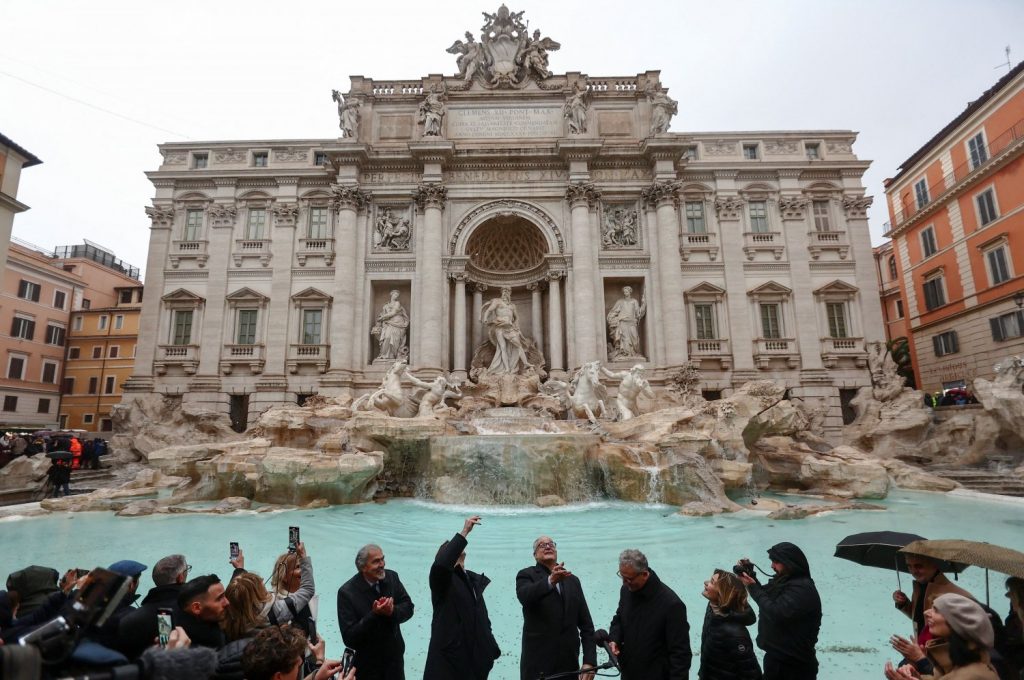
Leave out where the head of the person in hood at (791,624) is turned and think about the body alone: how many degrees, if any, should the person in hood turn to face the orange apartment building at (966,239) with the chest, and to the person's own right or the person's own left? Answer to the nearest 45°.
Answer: approximately 90° to the person's own right

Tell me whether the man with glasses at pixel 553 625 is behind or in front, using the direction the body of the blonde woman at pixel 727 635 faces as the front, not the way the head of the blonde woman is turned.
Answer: in front

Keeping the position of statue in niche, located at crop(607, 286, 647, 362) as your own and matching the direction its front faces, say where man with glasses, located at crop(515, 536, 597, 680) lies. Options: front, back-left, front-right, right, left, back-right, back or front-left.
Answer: front

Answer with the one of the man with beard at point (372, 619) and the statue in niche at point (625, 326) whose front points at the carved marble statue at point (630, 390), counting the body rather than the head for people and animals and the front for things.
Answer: the statue in niche

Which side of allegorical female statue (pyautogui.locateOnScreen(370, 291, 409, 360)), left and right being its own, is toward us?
front

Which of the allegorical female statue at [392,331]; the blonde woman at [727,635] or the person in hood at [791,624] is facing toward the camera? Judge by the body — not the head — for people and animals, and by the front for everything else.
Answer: the allegorical female statue

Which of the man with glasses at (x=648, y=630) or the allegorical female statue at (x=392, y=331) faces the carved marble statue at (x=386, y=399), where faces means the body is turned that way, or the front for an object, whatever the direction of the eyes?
the allegorical female statue

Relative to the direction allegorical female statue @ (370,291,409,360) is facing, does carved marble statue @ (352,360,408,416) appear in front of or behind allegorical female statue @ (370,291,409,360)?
in front

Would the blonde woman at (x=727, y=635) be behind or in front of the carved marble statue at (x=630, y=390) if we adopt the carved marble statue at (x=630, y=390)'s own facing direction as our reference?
in front

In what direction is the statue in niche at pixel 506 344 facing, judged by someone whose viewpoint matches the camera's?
facing the viewer

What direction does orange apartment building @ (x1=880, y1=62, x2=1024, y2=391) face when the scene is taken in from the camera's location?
facing the viewer and to the left of the viewer

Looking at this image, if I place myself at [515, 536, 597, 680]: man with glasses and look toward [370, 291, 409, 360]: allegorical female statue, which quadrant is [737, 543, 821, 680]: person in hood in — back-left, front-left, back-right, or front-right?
back-right

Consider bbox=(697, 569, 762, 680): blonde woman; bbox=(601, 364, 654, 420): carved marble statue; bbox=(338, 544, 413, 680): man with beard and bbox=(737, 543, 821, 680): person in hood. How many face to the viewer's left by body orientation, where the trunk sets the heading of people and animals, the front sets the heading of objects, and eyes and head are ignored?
2

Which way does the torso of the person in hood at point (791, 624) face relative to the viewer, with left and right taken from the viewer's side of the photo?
facing to the left of the viewer

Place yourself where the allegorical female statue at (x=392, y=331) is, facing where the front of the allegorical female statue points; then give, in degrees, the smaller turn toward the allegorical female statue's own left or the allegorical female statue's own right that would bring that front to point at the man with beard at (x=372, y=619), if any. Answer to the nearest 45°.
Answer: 0° — it already faces them

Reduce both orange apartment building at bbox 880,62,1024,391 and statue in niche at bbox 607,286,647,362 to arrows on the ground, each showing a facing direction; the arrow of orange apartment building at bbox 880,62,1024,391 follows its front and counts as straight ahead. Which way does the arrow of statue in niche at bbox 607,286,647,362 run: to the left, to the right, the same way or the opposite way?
to the left

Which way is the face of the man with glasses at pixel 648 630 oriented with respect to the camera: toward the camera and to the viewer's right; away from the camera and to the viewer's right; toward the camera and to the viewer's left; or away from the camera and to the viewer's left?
toward the camera and to the viewer's left

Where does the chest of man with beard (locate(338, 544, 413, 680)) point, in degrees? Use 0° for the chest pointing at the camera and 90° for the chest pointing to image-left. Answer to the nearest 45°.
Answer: approximately 315°

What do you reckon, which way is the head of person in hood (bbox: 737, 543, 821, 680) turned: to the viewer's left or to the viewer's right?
to the viewer's left

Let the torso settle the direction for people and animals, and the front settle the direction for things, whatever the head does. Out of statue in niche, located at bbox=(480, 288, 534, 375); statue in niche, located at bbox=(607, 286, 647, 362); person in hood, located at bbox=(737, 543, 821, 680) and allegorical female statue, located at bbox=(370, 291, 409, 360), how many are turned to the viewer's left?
1

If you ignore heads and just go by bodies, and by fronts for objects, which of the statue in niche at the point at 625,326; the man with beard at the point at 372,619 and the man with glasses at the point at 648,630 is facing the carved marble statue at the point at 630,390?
the statue in niche
